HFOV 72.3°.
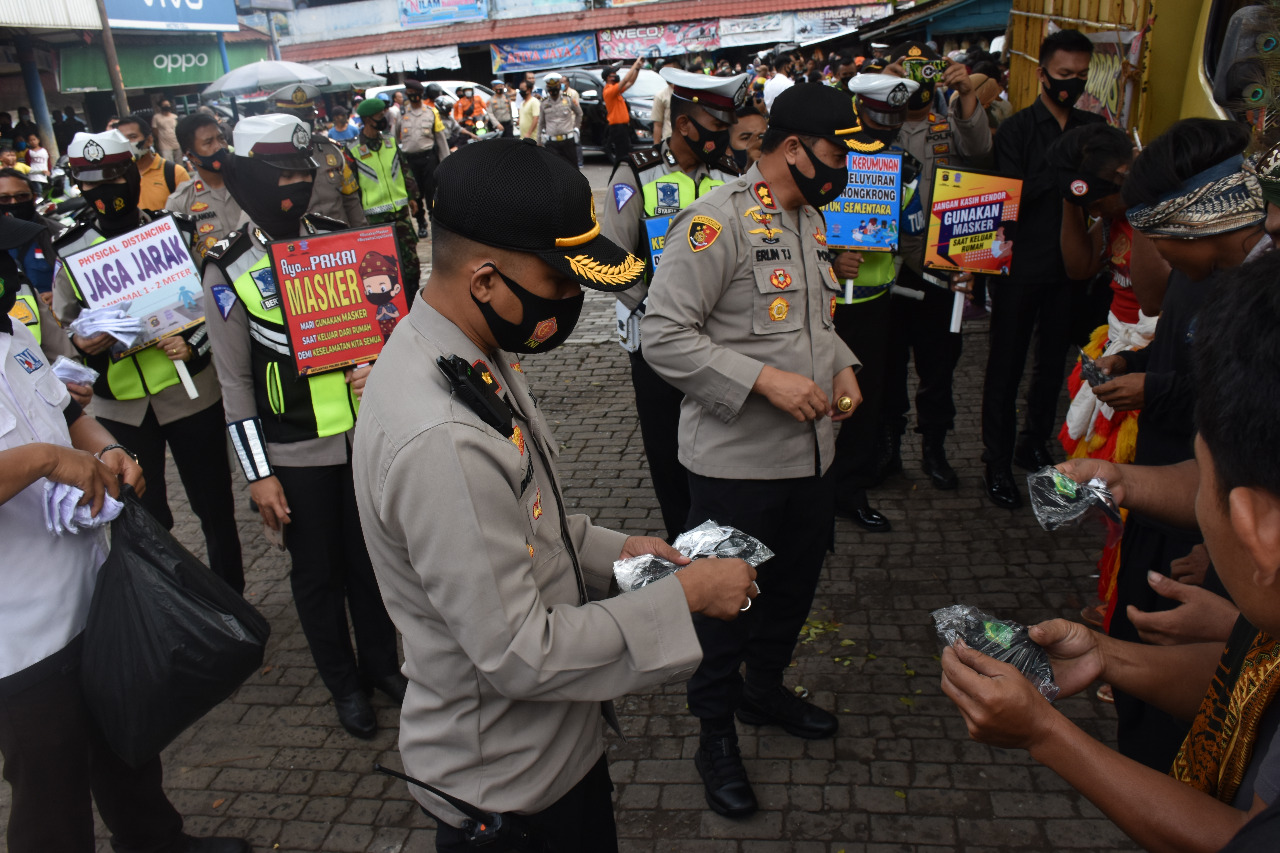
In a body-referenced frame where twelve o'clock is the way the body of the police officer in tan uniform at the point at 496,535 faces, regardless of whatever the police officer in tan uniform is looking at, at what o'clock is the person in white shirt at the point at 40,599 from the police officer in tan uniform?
The person in white shirt is roughly at 7 o'clock from the police officer in tan uniform.

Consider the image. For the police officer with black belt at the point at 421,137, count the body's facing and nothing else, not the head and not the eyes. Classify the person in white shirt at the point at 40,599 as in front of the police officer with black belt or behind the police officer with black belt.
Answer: in front

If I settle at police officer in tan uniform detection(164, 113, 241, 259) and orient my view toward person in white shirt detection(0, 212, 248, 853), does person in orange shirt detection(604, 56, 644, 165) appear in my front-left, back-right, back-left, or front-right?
back-left

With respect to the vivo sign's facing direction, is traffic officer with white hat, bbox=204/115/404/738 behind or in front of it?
in front

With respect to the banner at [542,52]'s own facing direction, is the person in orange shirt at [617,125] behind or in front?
in front

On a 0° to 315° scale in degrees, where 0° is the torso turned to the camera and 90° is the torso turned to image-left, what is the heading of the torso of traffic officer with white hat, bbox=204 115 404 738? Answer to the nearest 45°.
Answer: approximately 315°

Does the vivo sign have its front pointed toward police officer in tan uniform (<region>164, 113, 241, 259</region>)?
yes

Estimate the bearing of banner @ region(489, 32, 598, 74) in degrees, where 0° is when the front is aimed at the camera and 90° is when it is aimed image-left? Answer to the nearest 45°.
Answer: approximately 0°

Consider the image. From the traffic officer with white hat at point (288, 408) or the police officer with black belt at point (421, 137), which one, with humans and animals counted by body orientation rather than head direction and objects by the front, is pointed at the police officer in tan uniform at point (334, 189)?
the police officer with black belt at point (421, 137)

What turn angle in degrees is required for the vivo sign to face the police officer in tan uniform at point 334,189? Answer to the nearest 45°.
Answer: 0° — it already faces them

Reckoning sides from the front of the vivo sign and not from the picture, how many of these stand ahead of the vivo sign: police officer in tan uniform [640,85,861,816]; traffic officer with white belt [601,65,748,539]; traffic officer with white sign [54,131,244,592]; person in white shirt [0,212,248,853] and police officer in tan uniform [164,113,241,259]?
5

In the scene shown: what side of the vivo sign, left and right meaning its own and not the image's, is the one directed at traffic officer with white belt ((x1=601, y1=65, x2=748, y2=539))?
front

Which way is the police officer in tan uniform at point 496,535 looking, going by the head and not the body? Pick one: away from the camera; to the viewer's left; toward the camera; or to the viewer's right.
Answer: to the viewer's right
